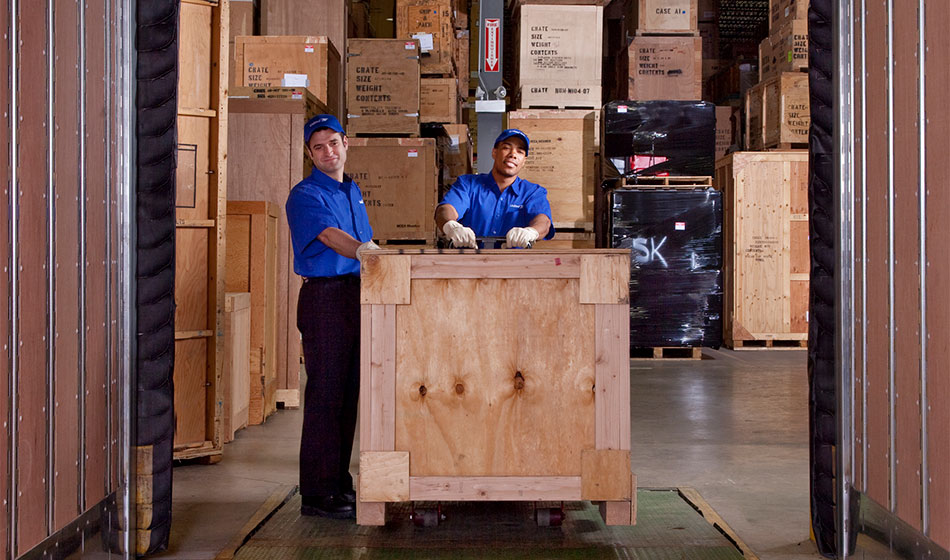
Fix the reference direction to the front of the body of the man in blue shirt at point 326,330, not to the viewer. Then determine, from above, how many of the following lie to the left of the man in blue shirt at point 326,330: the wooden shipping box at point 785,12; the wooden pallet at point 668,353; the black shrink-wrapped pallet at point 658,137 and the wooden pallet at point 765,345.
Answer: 4

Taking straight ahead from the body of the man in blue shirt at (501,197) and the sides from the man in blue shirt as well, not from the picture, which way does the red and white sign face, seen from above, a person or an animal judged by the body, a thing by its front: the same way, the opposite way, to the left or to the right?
the same way

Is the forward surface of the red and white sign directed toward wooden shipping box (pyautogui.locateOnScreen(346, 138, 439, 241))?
no

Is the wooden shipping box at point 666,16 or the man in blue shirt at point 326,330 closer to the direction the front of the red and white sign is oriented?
the man in blue shirt

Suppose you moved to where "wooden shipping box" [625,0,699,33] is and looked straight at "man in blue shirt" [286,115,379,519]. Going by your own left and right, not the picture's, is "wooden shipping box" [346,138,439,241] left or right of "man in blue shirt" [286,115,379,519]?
right

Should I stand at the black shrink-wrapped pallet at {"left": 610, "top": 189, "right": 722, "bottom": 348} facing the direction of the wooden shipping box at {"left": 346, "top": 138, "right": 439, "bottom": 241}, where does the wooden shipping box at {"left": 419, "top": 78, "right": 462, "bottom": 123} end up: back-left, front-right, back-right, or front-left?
front-right

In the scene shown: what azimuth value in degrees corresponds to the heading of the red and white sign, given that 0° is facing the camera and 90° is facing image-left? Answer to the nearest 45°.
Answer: approximately 0°

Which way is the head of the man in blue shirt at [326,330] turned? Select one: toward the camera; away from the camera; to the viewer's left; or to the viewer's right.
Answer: toward the camera

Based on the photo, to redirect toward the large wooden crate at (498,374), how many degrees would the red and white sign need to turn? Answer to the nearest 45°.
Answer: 0° — it already faces it

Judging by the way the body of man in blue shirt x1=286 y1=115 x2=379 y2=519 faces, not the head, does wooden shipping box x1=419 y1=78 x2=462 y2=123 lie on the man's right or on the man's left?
on the man's left

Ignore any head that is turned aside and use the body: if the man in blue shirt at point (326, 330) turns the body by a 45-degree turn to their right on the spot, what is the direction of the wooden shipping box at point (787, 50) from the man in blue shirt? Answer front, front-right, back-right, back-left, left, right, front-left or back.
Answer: back-left

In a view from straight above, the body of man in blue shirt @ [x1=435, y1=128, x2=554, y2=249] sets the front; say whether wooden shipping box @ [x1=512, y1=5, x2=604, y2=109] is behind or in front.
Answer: behind

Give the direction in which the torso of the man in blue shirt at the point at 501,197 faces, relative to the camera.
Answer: toward the camera

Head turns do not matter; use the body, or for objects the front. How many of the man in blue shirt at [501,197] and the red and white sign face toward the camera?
2

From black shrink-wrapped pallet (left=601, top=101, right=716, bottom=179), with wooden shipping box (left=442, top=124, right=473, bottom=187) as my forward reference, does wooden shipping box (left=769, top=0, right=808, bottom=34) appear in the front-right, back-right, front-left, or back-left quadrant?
back-right

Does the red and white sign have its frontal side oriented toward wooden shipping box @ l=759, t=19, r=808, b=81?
no

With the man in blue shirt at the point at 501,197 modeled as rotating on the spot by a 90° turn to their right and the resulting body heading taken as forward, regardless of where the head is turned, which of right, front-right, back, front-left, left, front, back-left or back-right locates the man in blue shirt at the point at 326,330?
front-left

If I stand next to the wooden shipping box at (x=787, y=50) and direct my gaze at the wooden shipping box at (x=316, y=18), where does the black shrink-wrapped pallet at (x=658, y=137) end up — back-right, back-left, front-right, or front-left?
front-left

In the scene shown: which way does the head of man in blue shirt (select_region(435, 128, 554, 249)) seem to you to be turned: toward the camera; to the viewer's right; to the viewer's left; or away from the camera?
toward the camera

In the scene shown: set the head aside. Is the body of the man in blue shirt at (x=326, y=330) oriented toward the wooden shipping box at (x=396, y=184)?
no
